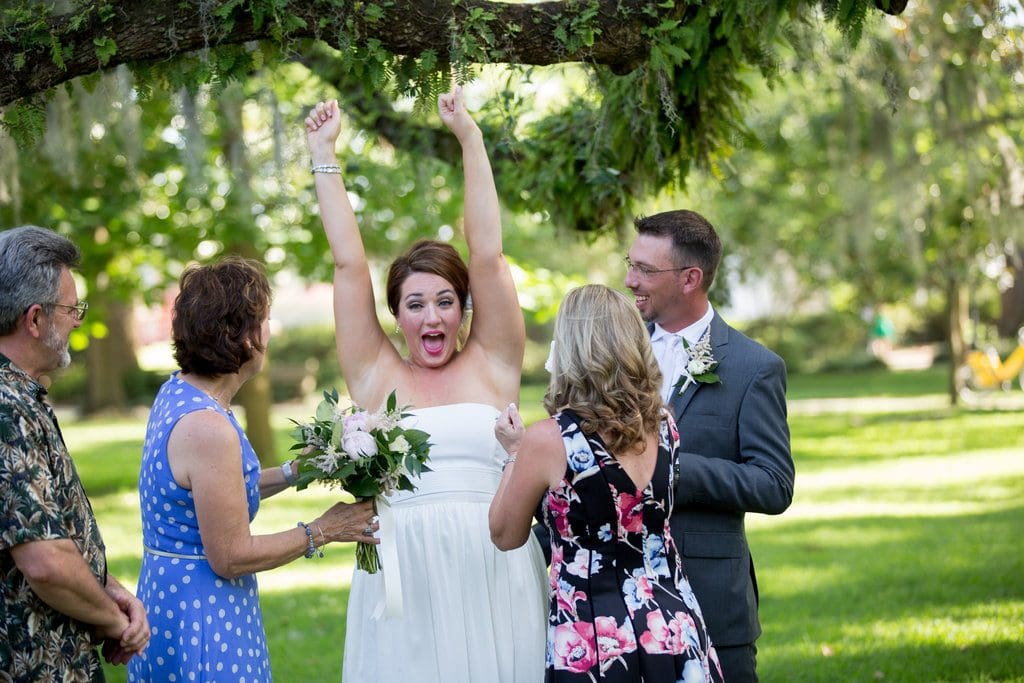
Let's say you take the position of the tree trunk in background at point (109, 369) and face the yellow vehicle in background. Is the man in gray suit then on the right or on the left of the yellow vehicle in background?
right

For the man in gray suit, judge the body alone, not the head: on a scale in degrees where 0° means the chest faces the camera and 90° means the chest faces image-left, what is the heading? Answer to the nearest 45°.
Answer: approximately 45°

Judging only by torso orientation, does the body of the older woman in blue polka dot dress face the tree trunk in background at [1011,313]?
yes

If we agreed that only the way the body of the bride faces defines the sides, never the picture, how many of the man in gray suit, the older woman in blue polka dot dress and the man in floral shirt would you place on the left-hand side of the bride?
1

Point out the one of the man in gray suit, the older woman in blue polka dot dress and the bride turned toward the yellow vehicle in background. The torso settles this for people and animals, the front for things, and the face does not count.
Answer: the older woman in blue polka dot dress

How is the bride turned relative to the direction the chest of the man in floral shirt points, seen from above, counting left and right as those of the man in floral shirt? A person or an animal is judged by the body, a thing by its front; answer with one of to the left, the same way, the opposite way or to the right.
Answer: to the right

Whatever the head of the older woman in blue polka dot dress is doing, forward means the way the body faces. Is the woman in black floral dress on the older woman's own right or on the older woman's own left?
on the older woman's own right

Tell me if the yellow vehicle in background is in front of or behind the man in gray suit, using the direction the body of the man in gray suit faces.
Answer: behind

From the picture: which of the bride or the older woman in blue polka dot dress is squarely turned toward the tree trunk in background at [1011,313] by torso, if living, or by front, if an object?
the older woman in blue polka dot dress

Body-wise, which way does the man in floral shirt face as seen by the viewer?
to the viewer's right

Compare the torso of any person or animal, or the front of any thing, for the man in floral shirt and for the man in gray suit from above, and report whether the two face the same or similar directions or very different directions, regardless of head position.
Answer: very different directions

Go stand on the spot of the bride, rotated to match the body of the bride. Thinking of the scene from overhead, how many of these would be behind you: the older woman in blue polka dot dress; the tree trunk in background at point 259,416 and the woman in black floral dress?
1

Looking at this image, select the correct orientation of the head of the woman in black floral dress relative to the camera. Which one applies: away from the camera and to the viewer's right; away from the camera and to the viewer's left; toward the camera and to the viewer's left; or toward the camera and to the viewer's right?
away from the camera and to the viewer's left

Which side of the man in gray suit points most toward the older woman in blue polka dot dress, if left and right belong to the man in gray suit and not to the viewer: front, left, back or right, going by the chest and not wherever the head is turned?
front
